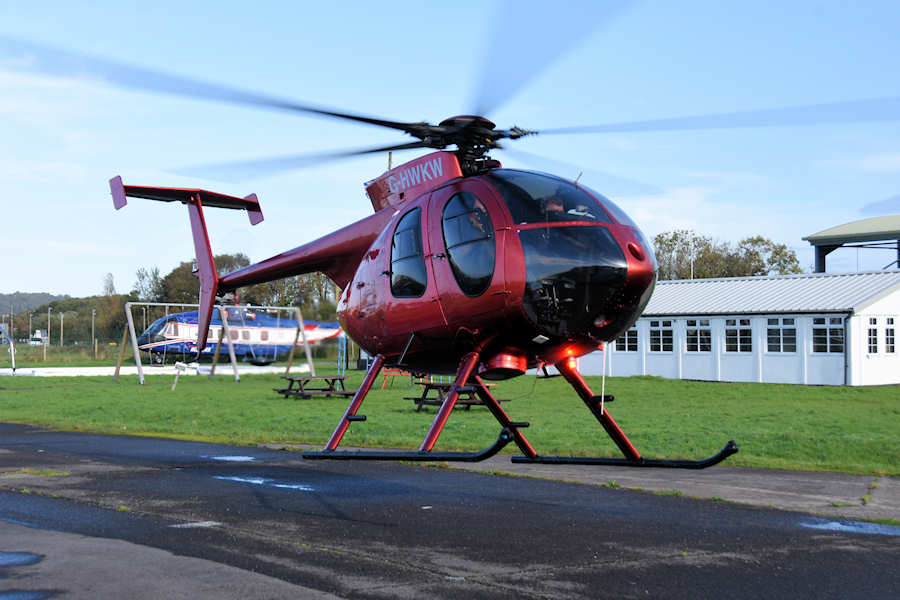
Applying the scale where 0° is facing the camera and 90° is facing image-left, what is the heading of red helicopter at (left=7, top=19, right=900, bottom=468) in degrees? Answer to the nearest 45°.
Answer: approximately 315°

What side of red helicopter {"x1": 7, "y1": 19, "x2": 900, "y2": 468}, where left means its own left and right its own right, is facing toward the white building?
left
